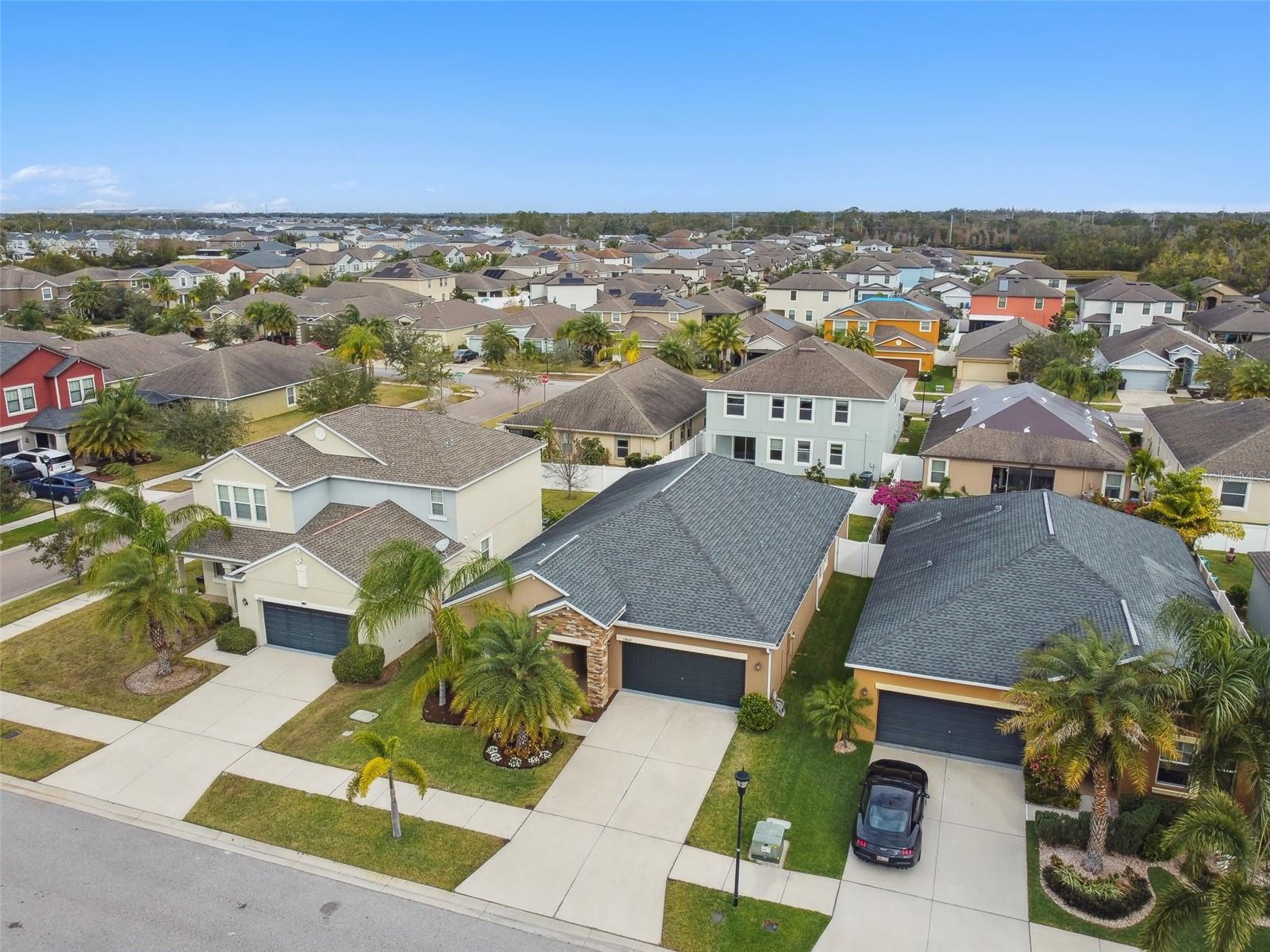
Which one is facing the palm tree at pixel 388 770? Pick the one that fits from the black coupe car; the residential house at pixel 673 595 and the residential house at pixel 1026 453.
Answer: the residential house at pixel 673 595

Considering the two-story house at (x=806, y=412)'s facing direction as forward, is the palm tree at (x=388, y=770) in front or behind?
behind

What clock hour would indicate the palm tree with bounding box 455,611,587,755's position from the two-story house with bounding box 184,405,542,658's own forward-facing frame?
The palm tree is roughly at 10 o'clock from the two-story house.

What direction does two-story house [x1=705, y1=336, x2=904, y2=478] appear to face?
away from the camera

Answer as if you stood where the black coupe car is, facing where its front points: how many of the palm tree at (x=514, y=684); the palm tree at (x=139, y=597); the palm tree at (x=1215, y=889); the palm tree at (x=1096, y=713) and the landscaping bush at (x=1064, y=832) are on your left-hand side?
2

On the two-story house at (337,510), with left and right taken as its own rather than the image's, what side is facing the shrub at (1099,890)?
left

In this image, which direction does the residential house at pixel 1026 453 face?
away from the camera

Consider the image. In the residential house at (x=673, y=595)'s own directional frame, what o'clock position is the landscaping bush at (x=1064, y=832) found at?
The landscaping bush is roughly at 9 o'clock from the residential house.

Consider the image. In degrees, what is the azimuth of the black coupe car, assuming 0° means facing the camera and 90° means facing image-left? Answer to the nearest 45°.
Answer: approximately 180°

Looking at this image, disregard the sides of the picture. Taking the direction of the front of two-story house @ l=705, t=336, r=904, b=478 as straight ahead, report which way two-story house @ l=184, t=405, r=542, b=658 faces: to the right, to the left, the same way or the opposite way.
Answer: the opposite way

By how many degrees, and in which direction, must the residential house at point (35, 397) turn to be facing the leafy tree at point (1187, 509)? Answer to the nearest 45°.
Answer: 0° — it already faces it

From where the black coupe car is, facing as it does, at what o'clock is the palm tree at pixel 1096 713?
The palm tree is roughly at 3 o'clock from the black coupe car.
